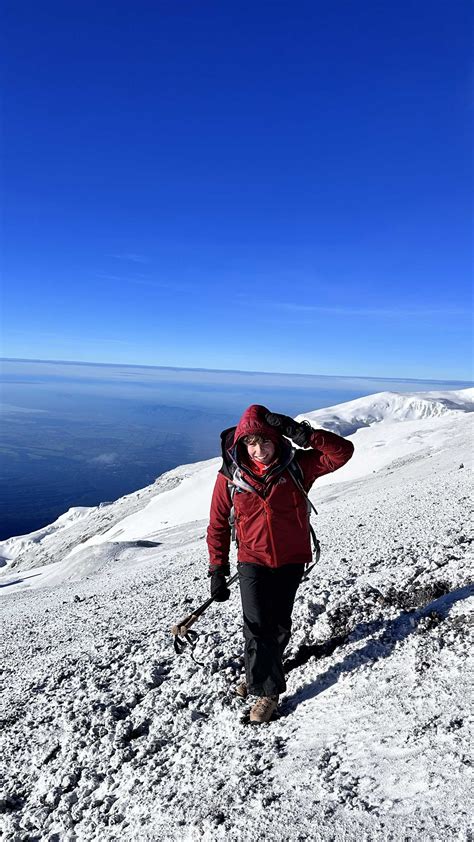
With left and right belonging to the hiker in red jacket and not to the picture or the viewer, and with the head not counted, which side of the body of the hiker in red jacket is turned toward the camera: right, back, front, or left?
front
